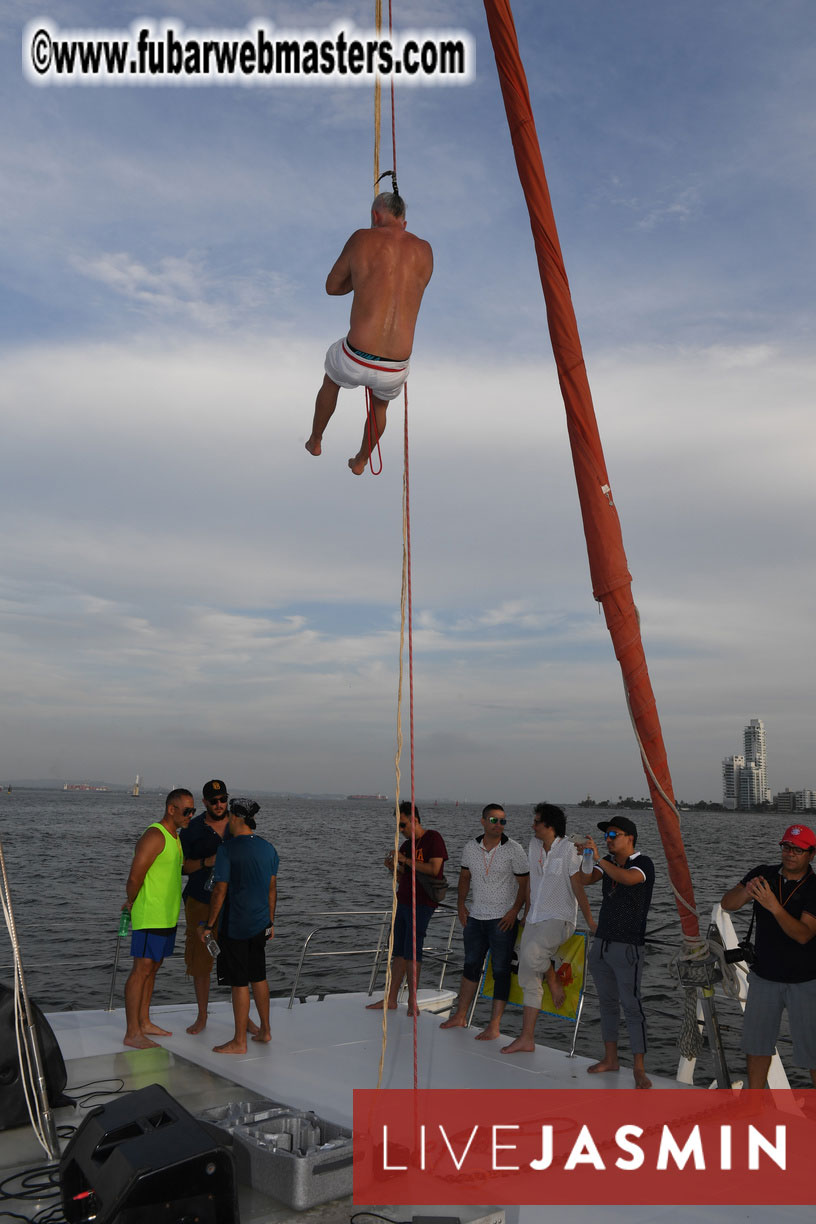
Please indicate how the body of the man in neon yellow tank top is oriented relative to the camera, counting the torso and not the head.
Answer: to the viewer's right

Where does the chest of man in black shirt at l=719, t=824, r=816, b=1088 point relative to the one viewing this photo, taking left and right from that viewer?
facing the viewer and to the left of the viewer

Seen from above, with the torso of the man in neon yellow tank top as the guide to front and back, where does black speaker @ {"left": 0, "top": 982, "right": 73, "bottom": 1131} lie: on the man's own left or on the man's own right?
on the man's own right

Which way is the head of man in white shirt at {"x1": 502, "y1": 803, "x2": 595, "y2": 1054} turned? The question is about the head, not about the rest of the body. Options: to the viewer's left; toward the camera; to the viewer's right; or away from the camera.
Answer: to the viewer's left

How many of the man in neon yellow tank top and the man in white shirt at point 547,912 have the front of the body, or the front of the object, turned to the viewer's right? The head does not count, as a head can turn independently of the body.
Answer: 1

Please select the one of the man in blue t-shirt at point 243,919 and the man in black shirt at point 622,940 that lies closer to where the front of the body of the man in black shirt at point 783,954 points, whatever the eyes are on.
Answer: the man in blue t-shirt

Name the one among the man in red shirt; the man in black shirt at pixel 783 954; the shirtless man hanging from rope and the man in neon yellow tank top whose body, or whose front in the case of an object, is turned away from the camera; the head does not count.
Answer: the shirtless man hanging from rope

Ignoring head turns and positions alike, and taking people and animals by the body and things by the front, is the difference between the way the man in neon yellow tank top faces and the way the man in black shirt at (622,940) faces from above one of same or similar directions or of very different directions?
very different directions
